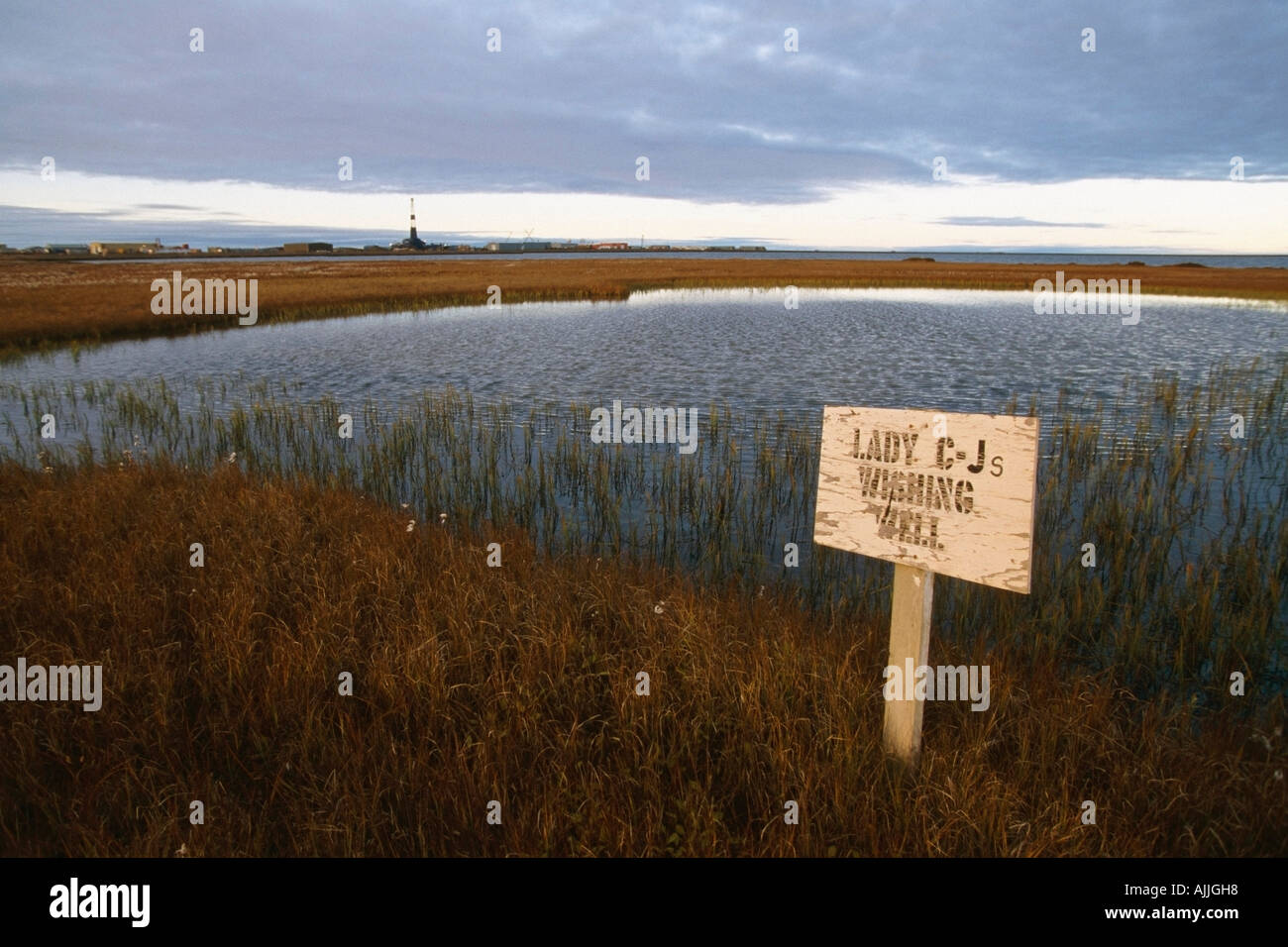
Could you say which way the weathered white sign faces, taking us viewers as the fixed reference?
facing the viewer and to the left of the viewer
